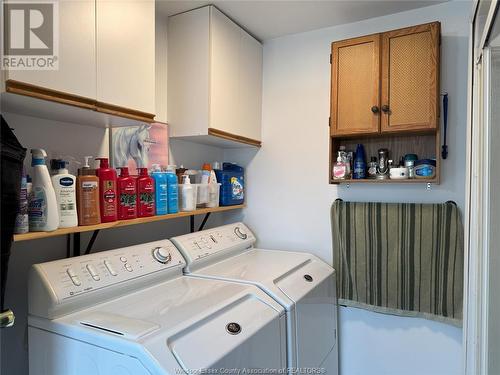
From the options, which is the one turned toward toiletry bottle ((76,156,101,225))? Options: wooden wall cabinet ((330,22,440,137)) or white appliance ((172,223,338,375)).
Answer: the wooden wall cabinet

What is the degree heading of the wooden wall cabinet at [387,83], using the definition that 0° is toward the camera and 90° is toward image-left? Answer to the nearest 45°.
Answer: approximately 45°

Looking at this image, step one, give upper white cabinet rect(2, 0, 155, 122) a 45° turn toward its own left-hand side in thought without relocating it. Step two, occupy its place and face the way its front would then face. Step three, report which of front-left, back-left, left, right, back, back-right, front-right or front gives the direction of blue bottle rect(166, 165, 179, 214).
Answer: front-left

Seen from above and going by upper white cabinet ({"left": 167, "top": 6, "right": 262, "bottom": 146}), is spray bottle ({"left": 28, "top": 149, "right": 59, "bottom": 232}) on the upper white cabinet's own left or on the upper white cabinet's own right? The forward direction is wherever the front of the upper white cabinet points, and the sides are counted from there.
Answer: on the upper white cabinet's own right

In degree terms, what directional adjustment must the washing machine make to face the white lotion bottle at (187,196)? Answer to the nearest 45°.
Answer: approximately 135° to its left

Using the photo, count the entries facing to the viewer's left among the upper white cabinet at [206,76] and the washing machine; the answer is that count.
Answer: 0
